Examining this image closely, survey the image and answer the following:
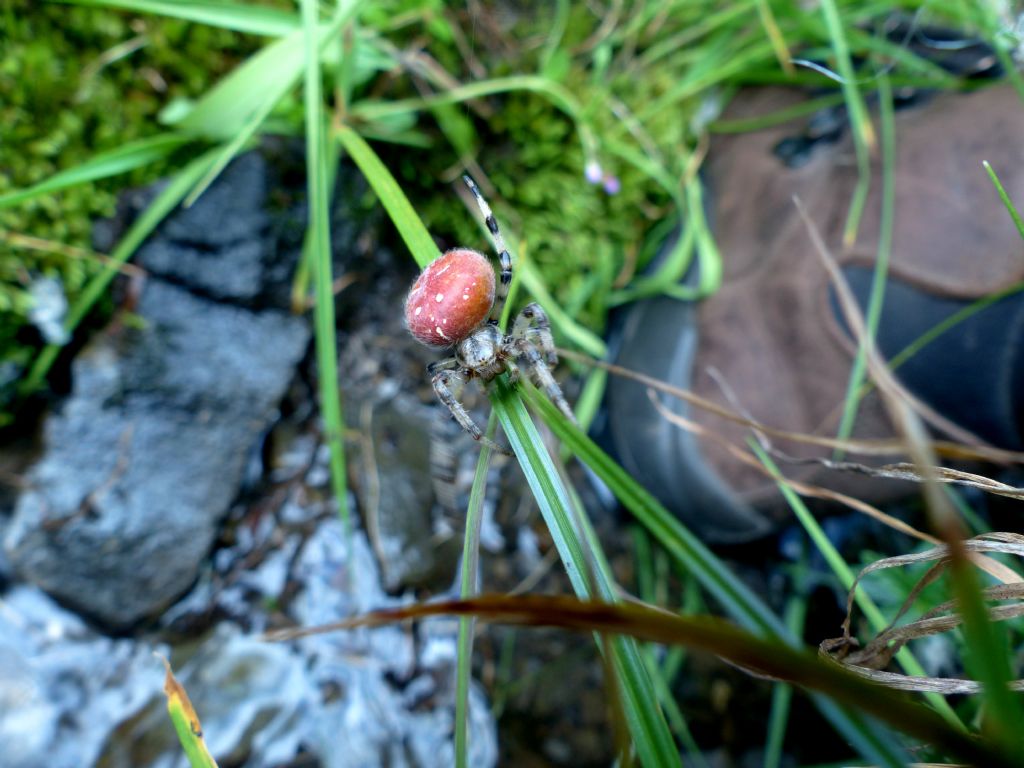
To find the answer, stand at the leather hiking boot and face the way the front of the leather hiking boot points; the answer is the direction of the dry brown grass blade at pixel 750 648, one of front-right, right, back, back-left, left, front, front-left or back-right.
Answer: front-left

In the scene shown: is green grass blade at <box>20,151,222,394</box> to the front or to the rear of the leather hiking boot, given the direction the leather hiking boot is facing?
to the front

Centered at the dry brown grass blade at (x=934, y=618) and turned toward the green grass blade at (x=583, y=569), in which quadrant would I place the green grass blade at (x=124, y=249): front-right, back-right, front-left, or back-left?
front-right

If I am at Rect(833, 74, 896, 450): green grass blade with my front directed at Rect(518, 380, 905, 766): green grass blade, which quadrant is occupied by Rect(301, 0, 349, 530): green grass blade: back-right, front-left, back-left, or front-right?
front-right

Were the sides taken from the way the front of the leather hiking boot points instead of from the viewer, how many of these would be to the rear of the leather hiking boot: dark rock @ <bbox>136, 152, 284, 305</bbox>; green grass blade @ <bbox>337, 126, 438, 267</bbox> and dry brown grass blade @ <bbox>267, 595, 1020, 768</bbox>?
0

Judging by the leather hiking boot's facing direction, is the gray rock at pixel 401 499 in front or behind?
in front

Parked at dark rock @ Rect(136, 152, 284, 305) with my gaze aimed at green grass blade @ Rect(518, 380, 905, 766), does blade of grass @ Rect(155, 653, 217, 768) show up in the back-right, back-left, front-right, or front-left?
front-right

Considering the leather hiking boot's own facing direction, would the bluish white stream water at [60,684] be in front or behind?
in front

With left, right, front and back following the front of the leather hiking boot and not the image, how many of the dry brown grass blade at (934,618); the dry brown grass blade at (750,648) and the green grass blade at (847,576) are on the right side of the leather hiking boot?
0

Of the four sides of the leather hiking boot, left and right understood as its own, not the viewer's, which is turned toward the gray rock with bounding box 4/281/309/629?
front

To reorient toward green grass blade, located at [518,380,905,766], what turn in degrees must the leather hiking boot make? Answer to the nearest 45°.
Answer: approximately 45° to its left

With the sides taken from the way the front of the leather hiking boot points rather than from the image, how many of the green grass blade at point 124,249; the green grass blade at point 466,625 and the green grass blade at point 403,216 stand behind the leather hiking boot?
0

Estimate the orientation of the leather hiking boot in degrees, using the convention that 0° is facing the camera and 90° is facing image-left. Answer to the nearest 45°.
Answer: approximately 45°
